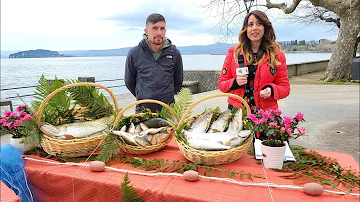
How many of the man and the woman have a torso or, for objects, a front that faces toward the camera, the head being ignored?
2

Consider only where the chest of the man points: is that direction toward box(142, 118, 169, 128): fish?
yes

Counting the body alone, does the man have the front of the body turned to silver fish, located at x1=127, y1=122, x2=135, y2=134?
yes

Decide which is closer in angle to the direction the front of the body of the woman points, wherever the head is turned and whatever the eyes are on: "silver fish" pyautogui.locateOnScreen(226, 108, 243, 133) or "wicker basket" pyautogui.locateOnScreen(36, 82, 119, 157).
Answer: the silver fish

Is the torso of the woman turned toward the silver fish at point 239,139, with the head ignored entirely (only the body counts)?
yes

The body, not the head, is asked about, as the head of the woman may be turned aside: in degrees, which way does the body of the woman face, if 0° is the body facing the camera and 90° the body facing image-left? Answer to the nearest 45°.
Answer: approximately 0°

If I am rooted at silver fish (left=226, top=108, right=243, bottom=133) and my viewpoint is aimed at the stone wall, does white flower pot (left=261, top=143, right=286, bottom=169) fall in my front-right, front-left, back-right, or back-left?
back-right
